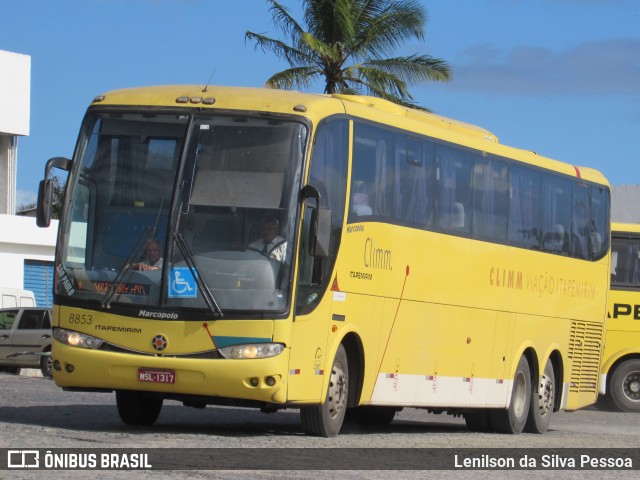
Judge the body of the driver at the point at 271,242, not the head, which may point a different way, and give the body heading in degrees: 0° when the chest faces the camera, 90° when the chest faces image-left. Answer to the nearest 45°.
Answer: approximately 45°

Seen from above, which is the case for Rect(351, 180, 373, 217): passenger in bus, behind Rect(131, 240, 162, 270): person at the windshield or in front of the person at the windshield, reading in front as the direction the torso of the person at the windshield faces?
behind

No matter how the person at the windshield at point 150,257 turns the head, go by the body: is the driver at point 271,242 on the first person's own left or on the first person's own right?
on the first person's own left

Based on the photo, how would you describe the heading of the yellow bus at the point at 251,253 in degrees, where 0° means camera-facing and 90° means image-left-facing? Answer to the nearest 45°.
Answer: approximately 45°

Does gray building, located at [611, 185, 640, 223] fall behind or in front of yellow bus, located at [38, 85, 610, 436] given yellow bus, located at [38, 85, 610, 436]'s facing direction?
behind

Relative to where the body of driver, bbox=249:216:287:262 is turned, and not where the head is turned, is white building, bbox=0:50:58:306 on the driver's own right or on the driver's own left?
on the driver's own right
